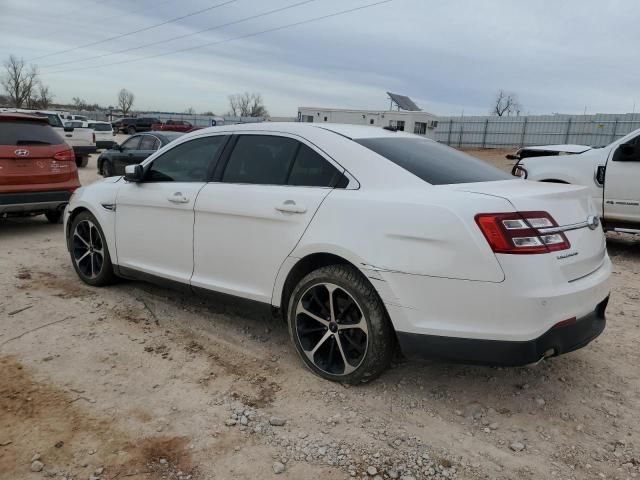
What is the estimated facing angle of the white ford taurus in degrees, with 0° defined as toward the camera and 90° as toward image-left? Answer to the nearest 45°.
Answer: approximately 135°

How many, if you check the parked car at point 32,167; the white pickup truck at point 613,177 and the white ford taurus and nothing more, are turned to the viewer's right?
0

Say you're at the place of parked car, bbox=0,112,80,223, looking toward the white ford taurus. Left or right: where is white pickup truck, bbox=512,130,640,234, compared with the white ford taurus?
left

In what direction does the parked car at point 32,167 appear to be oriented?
away from the camera

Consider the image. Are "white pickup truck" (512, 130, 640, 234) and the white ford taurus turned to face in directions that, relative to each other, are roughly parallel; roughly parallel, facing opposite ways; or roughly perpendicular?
roughly parallel

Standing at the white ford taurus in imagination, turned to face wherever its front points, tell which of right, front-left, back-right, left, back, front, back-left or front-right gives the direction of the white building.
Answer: front-right

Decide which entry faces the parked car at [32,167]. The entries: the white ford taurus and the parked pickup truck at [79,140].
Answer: the white ford taurus
